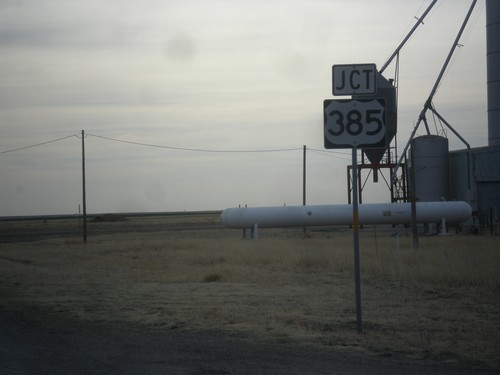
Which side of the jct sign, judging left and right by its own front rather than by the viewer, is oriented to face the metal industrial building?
back

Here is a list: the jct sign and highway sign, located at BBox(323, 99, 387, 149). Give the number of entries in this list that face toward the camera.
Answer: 2

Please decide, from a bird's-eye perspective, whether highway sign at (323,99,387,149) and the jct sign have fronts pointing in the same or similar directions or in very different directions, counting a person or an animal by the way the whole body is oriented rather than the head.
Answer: same or similar directions

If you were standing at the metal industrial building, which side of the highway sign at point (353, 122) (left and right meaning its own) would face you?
back

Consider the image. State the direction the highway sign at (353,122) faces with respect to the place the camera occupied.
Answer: facing the viewer

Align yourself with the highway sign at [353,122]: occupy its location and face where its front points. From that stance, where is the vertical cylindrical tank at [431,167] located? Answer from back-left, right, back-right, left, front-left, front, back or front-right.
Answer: back

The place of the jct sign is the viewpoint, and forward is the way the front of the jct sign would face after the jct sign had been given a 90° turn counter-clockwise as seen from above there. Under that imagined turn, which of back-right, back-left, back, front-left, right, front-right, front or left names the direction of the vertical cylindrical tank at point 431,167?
left

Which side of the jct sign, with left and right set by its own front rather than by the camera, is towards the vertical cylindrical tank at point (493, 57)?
back

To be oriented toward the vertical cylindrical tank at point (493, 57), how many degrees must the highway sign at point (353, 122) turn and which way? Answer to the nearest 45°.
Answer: approximately 180°

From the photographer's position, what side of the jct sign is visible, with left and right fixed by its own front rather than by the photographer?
front
